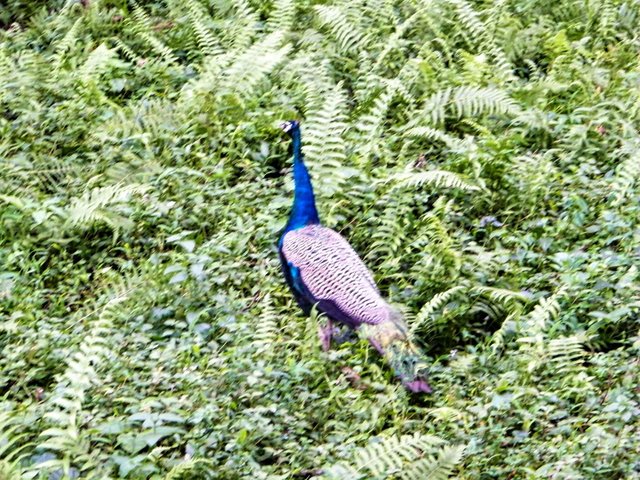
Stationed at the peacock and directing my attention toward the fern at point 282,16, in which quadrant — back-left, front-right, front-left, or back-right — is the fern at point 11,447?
back-left

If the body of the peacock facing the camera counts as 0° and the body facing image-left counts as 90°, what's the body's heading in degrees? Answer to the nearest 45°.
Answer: approximately 135°

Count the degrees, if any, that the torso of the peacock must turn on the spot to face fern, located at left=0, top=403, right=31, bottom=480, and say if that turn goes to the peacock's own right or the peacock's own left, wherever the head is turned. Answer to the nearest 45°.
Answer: approximately 90° to the peacock's own left

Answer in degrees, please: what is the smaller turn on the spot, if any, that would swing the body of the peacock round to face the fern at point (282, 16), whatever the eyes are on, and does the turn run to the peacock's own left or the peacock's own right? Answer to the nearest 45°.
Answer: approximately 45° to the peacock's own right
